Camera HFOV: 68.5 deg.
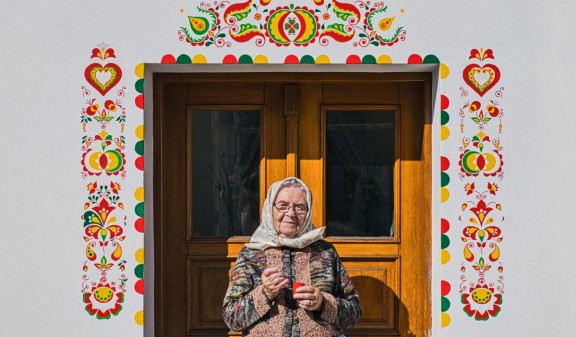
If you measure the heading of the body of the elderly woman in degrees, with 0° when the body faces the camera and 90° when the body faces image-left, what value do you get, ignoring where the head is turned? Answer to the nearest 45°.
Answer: approximately 0°
